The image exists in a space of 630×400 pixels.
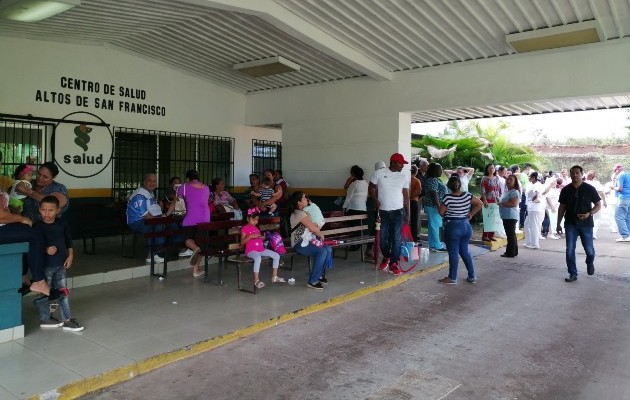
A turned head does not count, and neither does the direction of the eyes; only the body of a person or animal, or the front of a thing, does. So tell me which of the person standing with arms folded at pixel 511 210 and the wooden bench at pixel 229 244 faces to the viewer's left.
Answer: the person standing with arms folded

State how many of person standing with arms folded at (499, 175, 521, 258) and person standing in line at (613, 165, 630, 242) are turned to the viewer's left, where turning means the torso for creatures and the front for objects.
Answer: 2

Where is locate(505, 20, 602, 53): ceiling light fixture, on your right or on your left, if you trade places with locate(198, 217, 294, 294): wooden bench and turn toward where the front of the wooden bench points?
on your left

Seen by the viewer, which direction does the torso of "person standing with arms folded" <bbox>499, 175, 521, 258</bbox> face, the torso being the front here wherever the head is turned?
to the viewer's left

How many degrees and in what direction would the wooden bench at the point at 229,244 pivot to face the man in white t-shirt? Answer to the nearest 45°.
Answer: approximately 45° to its left

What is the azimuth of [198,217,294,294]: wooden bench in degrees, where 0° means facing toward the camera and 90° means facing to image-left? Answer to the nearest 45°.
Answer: approximately 315°

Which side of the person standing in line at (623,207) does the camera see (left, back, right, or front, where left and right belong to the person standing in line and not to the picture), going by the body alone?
left
